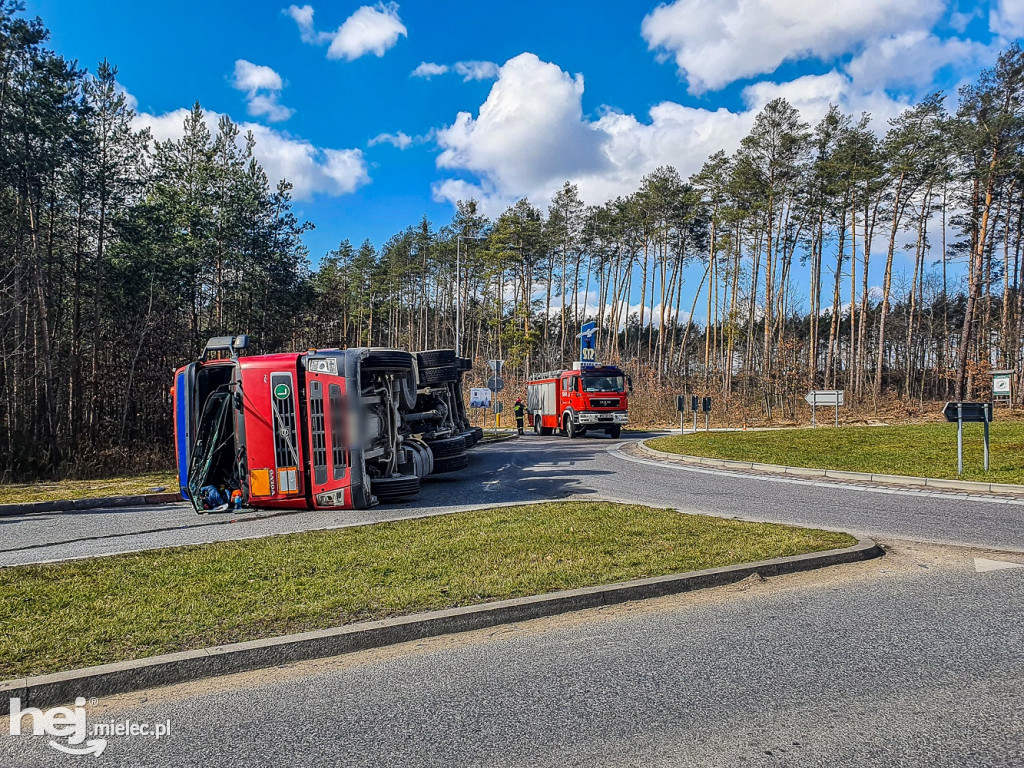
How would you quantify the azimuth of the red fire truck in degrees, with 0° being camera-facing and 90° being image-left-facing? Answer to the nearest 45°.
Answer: approximately 315°

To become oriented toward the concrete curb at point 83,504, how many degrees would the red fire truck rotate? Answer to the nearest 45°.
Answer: approximately 90° to its right
